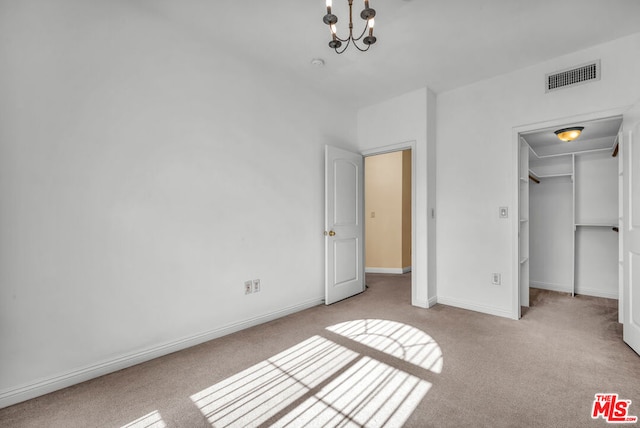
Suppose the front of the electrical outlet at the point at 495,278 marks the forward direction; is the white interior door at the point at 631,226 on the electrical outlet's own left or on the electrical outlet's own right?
on the electrical outlet's own left

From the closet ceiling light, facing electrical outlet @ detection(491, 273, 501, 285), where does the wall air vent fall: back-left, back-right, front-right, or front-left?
front-left

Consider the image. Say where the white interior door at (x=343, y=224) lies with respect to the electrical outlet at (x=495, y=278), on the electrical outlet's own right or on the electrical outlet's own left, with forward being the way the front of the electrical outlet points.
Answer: on the electrical outlet's own right

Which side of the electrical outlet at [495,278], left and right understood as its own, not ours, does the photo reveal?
front
